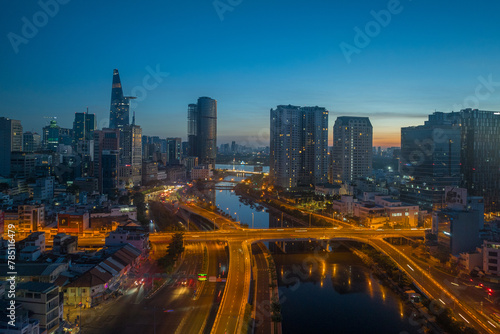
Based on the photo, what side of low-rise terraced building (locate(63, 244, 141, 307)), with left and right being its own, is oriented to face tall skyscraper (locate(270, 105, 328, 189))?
left

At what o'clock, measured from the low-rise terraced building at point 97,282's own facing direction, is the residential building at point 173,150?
The residential building is roughly at 8 o'clock from the low-rise terraced building.

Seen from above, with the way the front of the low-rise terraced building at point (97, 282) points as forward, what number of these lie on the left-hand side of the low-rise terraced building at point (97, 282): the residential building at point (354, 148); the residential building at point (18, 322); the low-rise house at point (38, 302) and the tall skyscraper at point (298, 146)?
2

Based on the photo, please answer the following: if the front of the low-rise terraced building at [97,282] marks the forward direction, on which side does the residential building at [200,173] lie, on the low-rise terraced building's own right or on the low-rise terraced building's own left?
on the low-rise terraced building's own left

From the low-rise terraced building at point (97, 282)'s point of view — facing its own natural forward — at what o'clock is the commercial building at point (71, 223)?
The commercial building is roughly at 7 o'clock from the low-rise terraced building.

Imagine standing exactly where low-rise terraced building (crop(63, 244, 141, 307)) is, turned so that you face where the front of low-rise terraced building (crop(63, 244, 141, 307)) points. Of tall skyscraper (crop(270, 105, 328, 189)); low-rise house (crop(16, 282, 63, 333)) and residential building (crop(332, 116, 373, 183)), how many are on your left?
2

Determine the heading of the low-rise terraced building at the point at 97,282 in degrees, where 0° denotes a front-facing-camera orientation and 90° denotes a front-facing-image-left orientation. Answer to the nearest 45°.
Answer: approximately 315°

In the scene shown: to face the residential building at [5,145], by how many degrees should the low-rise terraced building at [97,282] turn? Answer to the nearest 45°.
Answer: approximately 135° to its left

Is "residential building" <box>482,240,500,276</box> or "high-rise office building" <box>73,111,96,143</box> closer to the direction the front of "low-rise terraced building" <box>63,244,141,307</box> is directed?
the residential building

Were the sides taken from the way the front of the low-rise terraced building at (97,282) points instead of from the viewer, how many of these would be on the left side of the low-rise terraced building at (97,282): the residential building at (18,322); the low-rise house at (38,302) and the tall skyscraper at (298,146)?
1

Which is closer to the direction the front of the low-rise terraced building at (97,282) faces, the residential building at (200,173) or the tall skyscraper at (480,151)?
the tall skyscraper

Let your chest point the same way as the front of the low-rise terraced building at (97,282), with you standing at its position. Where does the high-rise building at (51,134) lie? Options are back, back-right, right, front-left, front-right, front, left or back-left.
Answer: back-left
